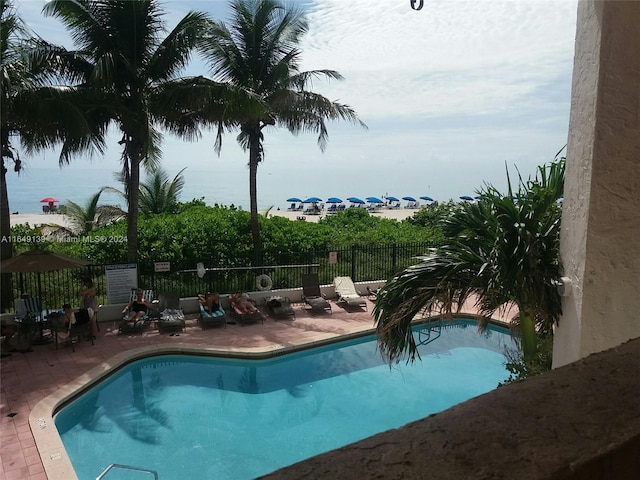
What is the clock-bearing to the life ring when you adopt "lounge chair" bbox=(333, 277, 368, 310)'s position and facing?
The life ring is roughly at 4 o'clock from the lounge chair.

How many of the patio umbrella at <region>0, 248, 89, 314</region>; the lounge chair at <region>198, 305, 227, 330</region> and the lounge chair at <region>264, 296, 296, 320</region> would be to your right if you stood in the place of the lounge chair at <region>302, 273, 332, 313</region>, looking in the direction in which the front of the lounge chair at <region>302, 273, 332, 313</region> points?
3

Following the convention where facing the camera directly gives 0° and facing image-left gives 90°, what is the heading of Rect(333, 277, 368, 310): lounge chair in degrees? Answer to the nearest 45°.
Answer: approximately 315°

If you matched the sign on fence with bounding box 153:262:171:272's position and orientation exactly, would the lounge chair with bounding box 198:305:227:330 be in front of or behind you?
in front

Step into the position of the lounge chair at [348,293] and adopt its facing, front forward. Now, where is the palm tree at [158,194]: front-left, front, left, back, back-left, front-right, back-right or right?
back

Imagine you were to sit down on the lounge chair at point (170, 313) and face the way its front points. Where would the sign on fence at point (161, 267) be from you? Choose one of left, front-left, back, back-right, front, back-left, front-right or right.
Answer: back

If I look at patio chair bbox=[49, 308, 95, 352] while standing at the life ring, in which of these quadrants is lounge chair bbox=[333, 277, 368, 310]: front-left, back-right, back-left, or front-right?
back-left

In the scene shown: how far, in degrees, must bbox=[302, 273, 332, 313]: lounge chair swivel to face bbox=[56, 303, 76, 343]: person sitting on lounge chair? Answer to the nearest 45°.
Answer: approximately 90° to its right

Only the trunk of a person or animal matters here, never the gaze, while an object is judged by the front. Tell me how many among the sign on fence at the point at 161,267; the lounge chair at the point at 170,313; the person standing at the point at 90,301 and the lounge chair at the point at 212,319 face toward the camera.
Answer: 3

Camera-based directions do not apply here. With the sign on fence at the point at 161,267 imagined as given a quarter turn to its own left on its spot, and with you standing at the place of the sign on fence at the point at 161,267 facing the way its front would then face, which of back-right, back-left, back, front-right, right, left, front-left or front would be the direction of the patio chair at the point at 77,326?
back-right

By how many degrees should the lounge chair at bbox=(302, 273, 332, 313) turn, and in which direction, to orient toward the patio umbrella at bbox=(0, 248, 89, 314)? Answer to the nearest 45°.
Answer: approximately 90° to its right

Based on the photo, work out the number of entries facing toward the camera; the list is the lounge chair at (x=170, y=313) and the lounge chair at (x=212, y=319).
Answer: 2

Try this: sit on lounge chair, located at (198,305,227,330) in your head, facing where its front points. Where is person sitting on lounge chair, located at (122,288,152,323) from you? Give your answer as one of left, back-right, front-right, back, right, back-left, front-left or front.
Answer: right
